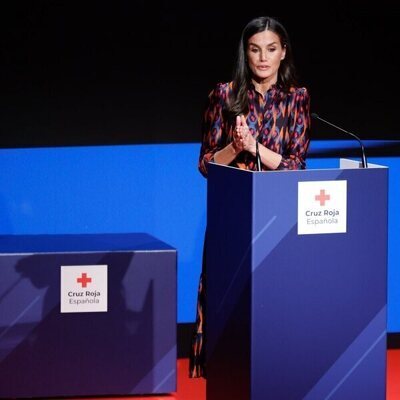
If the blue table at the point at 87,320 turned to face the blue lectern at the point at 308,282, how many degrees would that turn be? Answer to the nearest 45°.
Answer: approximately 45° to its left

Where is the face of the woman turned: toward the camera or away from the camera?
toward the camera

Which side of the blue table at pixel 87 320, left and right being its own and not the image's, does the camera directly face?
front

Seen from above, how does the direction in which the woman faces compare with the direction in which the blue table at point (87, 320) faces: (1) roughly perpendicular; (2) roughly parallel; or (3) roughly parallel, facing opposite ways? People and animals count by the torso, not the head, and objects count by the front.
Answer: roughly parallel

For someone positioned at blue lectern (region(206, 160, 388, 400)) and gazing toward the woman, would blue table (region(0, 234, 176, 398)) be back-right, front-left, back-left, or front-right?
front-left

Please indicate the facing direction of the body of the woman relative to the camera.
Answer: toward the camera

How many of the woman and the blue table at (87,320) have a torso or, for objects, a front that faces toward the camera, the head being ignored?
2

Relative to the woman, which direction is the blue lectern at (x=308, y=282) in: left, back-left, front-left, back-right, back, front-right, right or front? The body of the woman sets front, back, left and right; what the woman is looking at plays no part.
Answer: front
